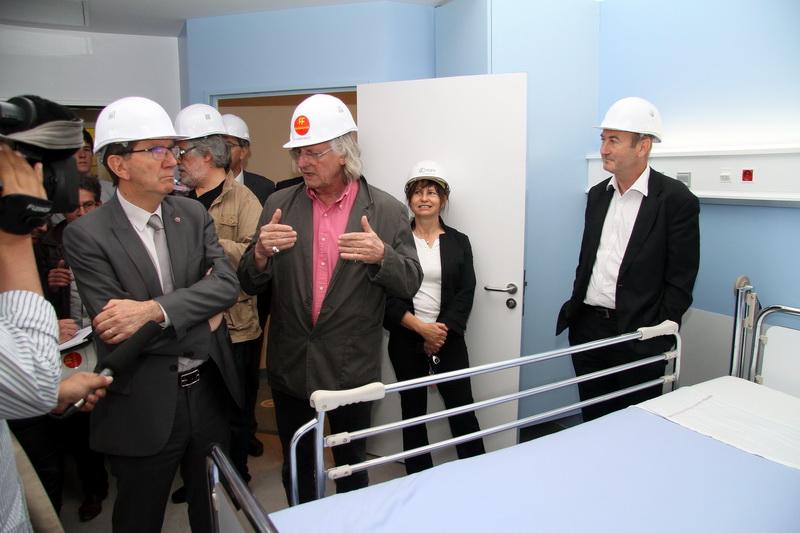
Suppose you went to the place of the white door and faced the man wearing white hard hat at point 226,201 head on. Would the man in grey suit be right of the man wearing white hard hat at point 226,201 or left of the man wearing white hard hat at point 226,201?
left

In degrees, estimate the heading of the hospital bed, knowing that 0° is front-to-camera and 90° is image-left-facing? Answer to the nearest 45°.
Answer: approximately 45°

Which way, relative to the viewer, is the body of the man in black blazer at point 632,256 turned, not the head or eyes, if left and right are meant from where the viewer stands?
facing the viewer and to the left of the viewer

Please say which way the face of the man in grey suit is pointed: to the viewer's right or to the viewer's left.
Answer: to the viewer's right

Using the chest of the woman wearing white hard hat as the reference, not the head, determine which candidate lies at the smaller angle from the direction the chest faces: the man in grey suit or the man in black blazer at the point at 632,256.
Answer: the man in grey suit

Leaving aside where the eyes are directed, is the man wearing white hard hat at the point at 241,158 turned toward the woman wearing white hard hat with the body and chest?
no

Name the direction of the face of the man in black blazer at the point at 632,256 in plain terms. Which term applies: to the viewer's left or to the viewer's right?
to the viewer's left

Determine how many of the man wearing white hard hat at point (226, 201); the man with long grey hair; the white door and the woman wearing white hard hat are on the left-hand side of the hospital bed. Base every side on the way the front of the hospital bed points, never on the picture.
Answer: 0

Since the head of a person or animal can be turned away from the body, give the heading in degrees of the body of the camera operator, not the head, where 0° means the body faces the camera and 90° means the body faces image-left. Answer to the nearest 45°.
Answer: approximately 270°

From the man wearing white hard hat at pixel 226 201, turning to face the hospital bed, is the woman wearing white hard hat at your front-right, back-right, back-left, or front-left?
front-left

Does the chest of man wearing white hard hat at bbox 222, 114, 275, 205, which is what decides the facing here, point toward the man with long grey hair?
no

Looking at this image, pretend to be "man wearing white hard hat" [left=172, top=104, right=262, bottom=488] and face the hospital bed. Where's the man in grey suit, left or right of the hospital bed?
right

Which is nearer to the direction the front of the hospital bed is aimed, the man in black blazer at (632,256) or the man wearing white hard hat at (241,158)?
the man wearing white hard hat

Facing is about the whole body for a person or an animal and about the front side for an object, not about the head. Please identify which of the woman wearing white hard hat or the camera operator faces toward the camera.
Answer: the woman wearing white hard hat

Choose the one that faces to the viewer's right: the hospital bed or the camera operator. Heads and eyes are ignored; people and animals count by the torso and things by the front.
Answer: the camera operator

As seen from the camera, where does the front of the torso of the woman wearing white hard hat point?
toward the camera

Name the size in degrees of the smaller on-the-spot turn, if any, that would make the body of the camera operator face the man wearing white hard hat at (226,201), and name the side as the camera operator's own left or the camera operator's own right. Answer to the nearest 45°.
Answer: approximately 45° to the camera operator's own left
